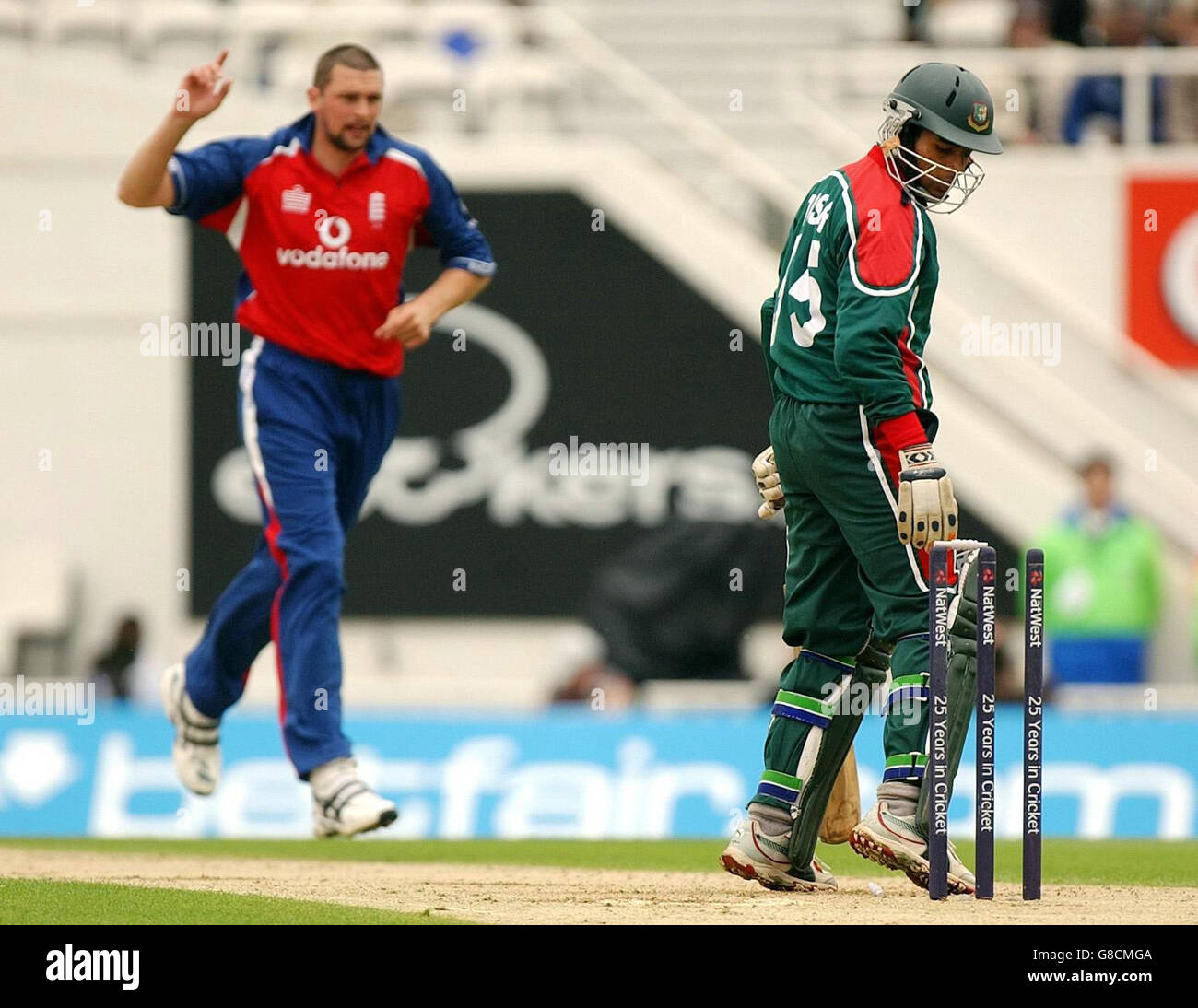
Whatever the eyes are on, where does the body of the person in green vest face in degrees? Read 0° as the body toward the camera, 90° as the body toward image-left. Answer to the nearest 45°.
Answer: approximately 0°

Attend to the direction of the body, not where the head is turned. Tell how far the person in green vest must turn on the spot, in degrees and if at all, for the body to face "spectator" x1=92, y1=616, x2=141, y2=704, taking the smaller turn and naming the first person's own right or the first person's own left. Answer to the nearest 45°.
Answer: approximately 90° to the first person's own right

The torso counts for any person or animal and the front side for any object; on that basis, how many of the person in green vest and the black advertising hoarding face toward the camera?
2

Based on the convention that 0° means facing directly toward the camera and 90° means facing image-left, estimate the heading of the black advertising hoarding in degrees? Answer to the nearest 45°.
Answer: approximately 0°

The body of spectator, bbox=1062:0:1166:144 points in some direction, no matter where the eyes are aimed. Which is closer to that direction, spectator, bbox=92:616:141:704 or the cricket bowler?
the cricket bowler
